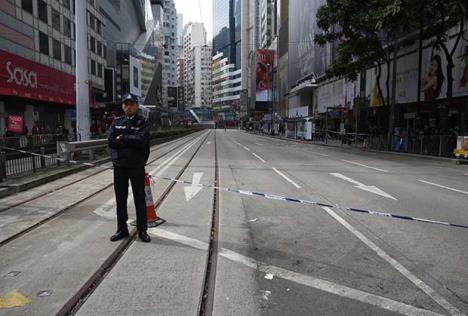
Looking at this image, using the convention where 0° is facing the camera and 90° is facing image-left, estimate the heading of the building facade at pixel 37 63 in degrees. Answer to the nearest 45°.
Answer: approximately 315°

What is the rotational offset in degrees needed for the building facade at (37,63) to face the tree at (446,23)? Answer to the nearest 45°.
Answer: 0° — it already faces it

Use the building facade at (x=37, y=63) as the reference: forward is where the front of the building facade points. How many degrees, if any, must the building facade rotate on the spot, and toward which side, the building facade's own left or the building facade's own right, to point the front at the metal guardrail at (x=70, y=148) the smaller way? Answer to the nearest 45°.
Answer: approximately 45° to the building facade's own right

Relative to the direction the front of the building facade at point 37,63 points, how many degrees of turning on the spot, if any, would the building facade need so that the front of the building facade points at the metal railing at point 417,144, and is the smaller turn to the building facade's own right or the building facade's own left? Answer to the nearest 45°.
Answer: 0° — it already faces it

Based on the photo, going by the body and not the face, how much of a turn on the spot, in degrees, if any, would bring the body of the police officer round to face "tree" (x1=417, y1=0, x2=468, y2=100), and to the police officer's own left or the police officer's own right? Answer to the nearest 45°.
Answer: approximately 135° to the police officer's own left

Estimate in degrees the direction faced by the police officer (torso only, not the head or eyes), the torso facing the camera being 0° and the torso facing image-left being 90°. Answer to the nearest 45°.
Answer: approximately 0°

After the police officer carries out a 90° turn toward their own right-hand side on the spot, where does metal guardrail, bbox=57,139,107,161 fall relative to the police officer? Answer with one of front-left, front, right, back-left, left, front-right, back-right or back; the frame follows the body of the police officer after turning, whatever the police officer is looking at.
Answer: right
